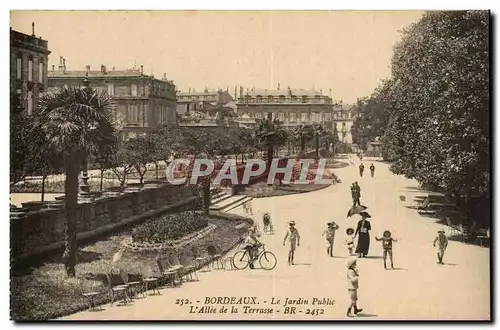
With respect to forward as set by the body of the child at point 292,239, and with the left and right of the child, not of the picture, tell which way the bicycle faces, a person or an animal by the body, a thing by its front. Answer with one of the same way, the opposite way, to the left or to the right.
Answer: to the left

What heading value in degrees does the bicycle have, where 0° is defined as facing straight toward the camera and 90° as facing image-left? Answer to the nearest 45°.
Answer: approximately 270°

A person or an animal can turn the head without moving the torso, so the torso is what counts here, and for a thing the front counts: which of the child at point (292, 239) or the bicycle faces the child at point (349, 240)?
the bicycle

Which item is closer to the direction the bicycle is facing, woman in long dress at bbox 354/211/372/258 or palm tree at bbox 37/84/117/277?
the woman in long dress

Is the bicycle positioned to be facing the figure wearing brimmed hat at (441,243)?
yes

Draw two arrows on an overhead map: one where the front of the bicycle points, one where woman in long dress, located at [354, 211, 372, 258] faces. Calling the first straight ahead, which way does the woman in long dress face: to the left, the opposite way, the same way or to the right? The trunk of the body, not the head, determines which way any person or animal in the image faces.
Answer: to the right

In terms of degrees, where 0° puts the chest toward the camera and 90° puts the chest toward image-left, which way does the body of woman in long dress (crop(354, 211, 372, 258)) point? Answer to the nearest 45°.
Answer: approximately 0°
